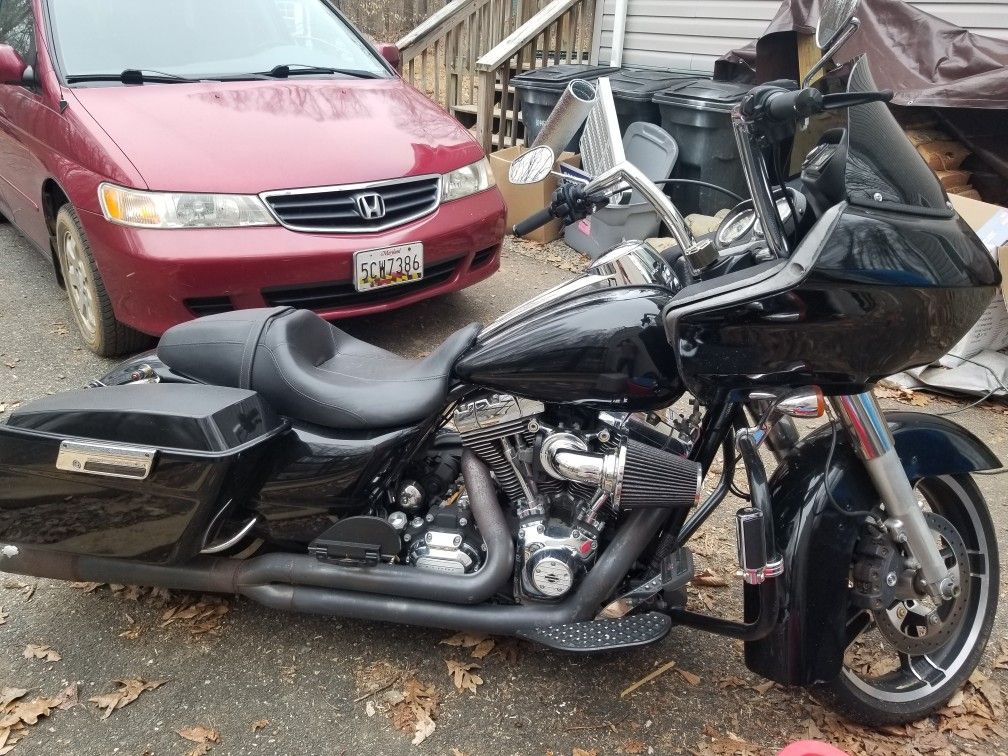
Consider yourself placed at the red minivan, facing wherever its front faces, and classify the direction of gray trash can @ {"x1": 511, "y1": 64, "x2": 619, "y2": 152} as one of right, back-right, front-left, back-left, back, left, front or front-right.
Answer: left

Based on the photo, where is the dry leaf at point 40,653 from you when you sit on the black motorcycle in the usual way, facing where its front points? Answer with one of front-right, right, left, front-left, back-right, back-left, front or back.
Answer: back

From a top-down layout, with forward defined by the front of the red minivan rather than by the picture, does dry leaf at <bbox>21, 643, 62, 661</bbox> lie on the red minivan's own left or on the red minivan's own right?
on the red minivan's own right

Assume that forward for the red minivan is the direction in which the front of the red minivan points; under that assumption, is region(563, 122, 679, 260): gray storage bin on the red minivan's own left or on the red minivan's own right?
on the red minivan's own left

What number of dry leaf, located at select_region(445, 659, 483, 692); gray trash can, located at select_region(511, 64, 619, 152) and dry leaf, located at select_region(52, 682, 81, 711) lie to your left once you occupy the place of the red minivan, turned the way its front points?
1

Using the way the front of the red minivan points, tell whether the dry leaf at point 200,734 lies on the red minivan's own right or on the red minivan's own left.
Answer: on the red minivan's own right

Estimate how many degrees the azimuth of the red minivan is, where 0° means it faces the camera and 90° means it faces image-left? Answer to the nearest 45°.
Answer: approximately 315°

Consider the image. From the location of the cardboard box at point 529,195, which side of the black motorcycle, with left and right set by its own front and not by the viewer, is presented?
left

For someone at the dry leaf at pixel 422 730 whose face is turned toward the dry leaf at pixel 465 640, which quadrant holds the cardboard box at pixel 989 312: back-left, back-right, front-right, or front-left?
front-right

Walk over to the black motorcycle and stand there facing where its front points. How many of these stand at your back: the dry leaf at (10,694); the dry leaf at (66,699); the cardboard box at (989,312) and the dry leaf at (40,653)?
3

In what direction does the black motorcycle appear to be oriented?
to the viewer's right

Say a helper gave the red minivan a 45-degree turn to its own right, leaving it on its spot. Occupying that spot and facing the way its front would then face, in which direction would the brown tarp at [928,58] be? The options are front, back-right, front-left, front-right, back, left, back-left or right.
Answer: left

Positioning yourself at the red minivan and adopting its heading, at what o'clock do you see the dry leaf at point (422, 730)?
The dry leaf is roughly at 1 o'clock from the red minivan.

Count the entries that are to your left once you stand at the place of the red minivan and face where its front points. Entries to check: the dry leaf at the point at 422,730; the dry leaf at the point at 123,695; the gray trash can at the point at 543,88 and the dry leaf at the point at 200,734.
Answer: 1

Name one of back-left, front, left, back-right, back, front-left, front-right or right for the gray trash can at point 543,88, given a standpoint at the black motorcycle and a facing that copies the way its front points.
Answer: left

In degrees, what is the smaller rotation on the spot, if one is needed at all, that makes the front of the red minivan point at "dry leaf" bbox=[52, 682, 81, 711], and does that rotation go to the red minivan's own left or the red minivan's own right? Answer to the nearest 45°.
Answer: approximately 45° to the red minivan's own right

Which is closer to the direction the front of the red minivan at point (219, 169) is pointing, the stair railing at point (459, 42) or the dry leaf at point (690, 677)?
the dry leaf

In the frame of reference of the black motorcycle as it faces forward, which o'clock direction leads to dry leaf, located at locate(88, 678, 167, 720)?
The dry leaf is roughly at 6 o'clock from the black motorcycle.

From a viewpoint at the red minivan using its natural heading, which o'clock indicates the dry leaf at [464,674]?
The dry leaf is roughly at 1 o'clock from the red minivan.
